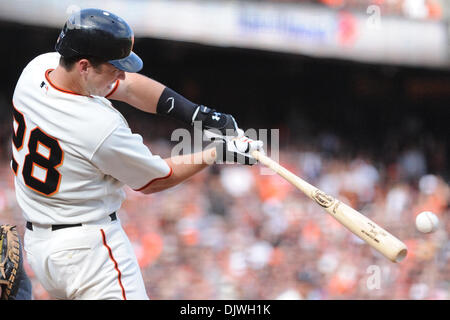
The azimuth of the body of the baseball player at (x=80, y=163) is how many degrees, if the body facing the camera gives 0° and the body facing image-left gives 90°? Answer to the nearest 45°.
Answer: approximately 225°

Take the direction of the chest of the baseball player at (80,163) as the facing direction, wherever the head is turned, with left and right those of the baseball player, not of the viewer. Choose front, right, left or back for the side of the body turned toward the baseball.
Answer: front
